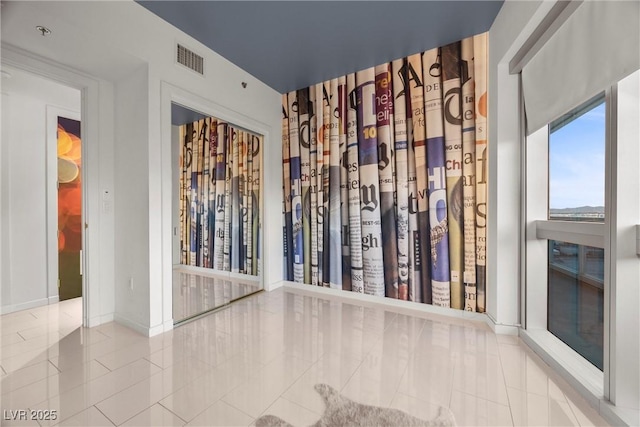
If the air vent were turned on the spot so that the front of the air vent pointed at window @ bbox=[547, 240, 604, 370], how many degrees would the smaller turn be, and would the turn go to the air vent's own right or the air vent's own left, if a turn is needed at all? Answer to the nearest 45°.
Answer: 0° — it already faces it

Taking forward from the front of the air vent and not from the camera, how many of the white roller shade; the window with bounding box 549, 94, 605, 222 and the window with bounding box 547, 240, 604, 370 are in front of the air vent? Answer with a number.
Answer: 3

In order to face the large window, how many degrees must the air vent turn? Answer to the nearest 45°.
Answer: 0° — it already faces it

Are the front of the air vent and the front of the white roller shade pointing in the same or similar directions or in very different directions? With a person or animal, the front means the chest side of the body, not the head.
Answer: very different directions

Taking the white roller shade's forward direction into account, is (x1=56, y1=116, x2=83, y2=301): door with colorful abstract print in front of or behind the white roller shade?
in front

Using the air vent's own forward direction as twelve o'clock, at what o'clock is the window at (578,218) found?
The window is roughly at 12 o'clock from the air vent.

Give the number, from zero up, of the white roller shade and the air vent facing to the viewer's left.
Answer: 1

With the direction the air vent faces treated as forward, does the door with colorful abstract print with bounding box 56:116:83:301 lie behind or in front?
behind

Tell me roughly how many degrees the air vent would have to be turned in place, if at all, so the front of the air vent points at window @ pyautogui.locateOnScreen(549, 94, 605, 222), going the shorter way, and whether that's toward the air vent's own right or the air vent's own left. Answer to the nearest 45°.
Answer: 0° — it already faces it

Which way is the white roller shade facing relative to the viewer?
to the viewer's left
